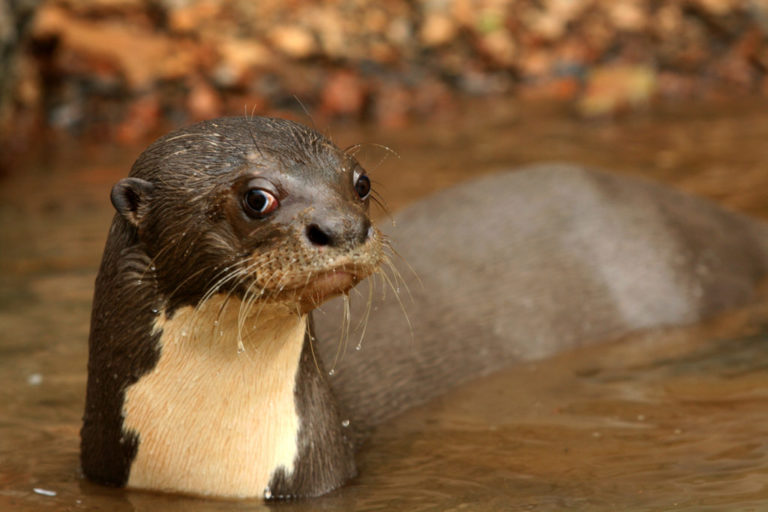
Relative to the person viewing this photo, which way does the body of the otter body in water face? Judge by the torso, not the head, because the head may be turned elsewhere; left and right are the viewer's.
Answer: facing the viewer and to the left of the viewer
